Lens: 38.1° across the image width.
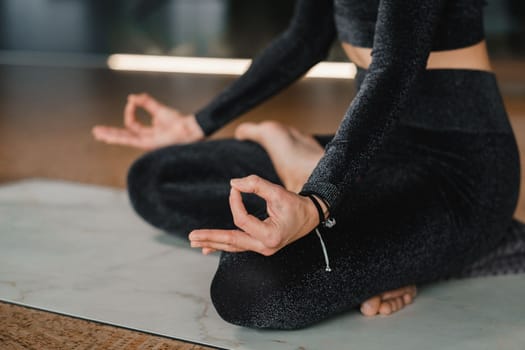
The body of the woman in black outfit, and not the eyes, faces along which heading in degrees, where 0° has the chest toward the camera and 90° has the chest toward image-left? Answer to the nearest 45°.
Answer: approximately 45°
